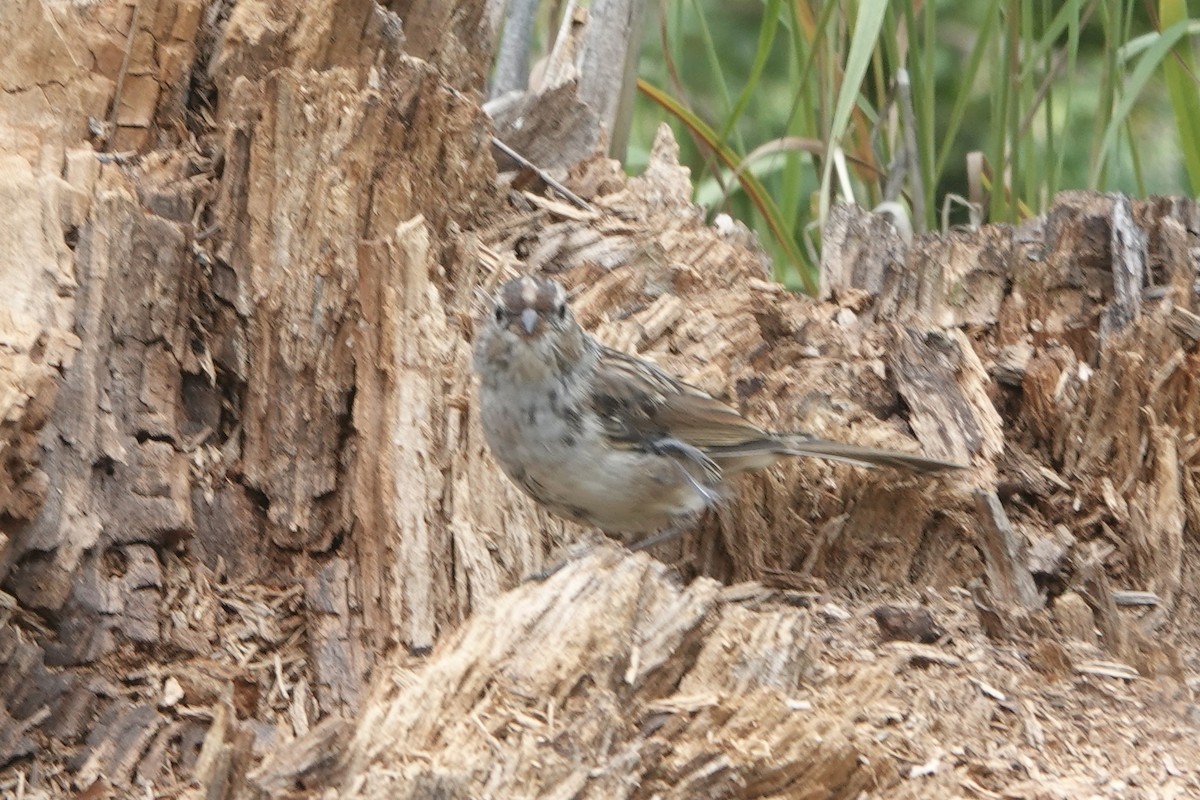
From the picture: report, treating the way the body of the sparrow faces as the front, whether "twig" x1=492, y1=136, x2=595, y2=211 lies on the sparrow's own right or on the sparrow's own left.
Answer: on the sparrow's own right

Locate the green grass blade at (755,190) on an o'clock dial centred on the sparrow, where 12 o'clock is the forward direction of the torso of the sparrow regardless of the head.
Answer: The green grass blade is roughly at 5 o'clock from the sparrow.

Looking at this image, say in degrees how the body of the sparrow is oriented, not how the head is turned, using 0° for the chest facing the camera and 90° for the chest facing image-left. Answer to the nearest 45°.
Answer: approximately 45°

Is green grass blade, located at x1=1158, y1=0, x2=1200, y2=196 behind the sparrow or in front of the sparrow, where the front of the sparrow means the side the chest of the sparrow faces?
behind

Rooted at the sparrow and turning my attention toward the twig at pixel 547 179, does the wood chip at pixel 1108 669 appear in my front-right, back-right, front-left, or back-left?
back-right

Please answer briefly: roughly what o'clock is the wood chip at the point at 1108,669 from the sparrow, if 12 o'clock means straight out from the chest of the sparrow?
The wood chip is roughly at 8 o'clock from the sparrow.

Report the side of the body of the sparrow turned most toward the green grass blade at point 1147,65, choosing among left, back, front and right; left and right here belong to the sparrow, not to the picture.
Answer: back

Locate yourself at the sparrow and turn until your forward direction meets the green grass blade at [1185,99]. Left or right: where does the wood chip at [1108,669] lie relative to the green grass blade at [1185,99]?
right
